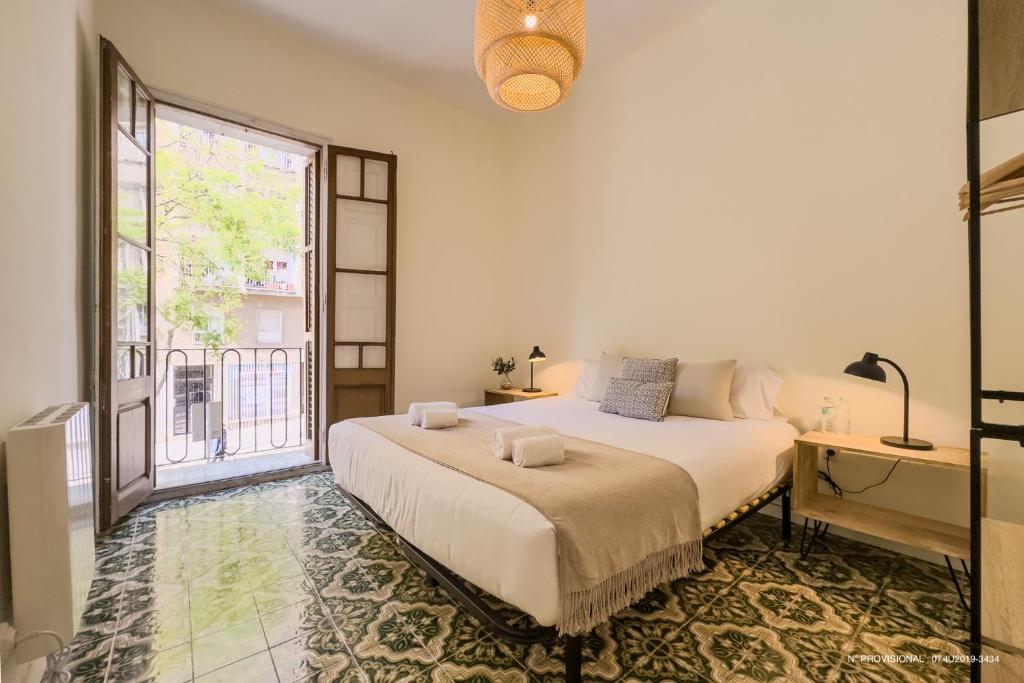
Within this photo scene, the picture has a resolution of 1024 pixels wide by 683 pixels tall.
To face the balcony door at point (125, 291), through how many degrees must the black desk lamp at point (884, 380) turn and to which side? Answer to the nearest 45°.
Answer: approximately 45° to its left

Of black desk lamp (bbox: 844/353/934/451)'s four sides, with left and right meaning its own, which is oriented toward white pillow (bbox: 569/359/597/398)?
front

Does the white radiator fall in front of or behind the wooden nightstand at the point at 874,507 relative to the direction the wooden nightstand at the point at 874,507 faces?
in front

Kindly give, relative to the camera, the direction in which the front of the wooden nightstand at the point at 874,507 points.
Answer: facing the viewer and to the left of the viewer

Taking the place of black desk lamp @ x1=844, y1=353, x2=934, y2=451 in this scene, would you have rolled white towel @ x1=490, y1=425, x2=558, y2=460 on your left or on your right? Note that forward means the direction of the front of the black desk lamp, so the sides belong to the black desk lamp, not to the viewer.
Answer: on your left

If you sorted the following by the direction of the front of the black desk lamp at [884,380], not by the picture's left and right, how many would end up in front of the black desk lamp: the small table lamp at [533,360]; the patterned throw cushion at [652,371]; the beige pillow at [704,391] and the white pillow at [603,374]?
4

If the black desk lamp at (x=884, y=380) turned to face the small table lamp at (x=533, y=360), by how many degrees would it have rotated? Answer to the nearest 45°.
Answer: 0° — it already faces it

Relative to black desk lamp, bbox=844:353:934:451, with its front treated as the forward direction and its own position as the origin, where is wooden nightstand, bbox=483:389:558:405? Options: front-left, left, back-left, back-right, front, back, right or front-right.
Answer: front

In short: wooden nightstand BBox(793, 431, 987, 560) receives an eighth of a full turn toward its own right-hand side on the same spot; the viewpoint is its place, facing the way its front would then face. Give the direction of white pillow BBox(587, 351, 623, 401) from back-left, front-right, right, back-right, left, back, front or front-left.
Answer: front

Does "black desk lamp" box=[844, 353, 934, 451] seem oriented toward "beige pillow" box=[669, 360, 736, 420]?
yes

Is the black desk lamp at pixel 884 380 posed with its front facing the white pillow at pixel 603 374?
yes

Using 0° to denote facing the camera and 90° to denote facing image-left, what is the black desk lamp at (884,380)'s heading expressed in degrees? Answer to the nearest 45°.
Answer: approximately 90°

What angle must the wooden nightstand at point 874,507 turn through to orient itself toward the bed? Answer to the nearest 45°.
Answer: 0° — it already faces it
